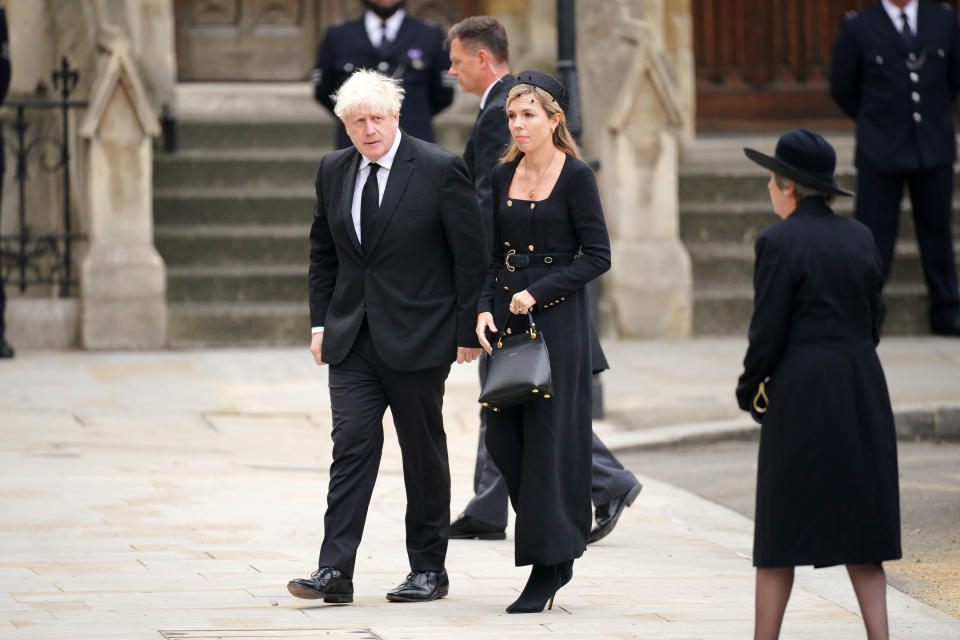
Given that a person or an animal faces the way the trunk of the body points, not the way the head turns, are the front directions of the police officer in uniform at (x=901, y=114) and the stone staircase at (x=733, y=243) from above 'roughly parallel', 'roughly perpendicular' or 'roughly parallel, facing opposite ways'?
roughly parallel

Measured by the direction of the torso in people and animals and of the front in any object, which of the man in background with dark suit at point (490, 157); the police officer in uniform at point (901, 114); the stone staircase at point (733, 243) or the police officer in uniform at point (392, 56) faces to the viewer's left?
the man in background with dark suit

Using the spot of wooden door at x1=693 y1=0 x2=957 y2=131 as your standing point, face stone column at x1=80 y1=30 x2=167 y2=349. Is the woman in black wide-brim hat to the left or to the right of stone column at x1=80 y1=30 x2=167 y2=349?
left

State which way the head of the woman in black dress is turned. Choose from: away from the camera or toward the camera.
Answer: toward the camera

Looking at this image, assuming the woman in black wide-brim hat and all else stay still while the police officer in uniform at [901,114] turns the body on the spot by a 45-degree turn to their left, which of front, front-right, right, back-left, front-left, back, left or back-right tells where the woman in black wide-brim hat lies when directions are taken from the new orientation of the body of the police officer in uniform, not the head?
front-right

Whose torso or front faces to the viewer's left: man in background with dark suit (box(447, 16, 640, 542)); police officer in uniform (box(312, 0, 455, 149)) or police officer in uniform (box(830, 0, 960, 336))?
the man in background with dark suit

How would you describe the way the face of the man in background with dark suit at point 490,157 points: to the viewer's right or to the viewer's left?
to the viewer's left

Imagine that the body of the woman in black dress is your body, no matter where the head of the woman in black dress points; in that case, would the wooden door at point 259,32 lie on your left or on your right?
on your right

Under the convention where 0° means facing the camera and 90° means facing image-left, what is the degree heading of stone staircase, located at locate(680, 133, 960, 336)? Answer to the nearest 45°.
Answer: approximately 0°

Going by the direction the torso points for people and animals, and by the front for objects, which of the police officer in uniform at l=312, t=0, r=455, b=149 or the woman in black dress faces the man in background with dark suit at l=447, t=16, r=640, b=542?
the police officer in uniform

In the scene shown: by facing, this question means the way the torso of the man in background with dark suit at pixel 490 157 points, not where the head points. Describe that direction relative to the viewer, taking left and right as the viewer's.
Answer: facing to the left of the viewer

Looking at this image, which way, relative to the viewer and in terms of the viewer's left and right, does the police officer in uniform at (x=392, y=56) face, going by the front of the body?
facing the viewer

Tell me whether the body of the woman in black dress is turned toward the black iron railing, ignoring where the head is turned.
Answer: no

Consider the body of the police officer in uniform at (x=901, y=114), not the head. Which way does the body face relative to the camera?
toward the camera

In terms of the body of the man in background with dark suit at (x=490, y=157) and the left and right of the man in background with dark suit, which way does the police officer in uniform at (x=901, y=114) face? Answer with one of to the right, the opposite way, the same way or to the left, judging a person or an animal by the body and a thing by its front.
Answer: to the left

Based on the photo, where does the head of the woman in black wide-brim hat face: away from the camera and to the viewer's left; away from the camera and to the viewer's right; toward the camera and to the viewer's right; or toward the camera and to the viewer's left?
away from the camera and to the viewer's left

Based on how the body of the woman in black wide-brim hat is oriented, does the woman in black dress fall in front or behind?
in front

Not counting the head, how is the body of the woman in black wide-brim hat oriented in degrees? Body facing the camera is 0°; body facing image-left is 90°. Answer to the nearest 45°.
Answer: approximately 135°

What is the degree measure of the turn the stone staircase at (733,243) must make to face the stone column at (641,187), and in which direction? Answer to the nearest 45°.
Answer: approximately 45° to its right
